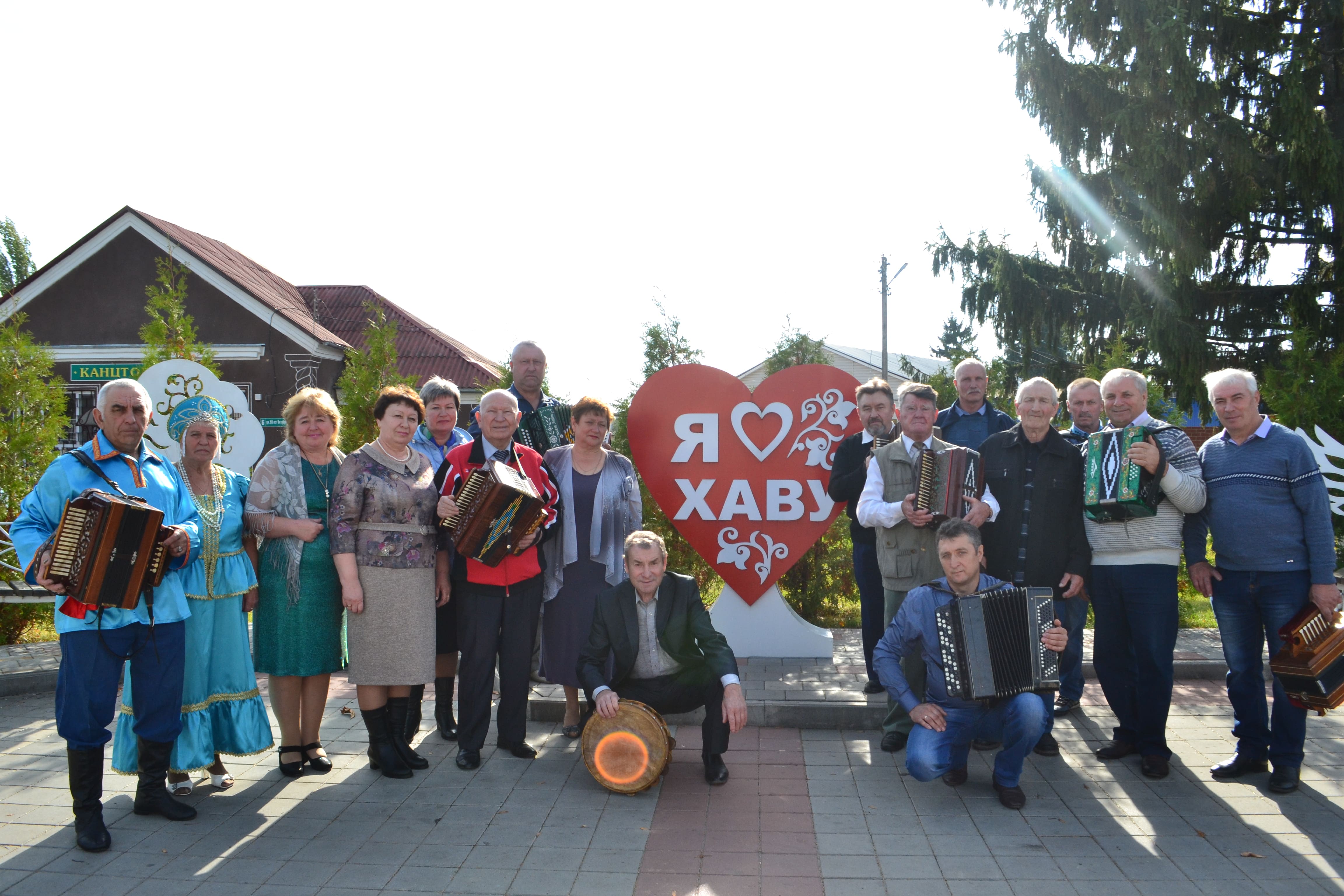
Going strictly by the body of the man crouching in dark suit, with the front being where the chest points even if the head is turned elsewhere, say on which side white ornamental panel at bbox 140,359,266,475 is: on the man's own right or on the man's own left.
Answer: on the man's own right

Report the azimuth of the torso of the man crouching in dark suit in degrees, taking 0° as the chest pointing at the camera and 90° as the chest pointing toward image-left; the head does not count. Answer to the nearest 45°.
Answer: approximately 0°

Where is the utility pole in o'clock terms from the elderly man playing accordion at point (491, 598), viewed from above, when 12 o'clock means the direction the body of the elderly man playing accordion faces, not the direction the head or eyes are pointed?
The utility pole is roughly at 7 o'clock from the elderly man playing accordion.

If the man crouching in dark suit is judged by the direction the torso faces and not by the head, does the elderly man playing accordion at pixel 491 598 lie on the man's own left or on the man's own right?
on the man's own right

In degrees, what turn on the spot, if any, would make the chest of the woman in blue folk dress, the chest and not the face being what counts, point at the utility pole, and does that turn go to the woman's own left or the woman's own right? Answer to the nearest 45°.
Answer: approximately 135° to the woman's own left

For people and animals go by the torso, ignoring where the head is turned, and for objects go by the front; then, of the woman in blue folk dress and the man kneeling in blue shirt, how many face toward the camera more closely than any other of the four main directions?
2

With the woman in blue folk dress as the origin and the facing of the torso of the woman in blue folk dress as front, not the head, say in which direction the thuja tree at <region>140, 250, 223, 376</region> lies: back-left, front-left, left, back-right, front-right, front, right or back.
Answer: back

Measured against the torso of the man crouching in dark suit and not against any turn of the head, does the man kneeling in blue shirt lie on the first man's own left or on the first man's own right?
on the first man's own left
